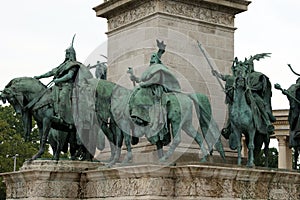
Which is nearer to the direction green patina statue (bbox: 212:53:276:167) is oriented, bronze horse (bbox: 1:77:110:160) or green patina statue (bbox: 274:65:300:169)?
the bronze horse

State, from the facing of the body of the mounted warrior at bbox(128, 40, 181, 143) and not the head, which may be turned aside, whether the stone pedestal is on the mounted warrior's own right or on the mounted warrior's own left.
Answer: on the mounted warrior's own right

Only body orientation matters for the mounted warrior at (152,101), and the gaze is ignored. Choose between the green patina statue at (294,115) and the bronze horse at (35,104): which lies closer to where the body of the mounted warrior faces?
the bronze horse

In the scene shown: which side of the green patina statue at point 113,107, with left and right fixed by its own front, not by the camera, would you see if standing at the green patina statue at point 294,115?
back

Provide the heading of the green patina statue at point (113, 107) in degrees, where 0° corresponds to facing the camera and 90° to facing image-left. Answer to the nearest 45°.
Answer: approximately 90°

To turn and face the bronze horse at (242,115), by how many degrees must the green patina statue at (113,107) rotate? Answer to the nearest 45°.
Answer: approximately 180°

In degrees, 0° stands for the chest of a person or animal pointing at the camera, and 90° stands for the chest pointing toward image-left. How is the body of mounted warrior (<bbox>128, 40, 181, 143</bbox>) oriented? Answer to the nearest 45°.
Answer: approximately 90°
